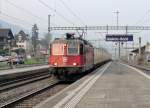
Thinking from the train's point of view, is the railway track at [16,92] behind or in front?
in front

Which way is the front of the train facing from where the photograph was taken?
facing the viewer and to the left of the viewer
